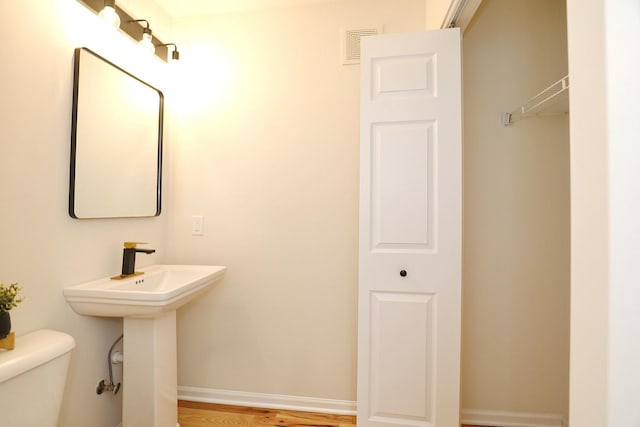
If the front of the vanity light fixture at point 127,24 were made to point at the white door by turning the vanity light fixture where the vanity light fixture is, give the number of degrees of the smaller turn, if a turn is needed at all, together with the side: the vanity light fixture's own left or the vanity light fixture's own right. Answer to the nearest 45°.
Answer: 0° — it already faces it

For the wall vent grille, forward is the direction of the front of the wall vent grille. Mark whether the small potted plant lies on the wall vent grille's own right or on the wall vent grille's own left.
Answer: on the wall vent grille's own right

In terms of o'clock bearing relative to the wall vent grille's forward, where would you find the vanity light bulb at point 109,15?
The vanity light bulb is roughly at 2 o'clock from the wall vent grille.

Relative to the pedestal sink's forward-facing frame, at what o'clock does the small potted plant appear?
The small potted plant is roughly at 3 o'clock from the pedestal sink.

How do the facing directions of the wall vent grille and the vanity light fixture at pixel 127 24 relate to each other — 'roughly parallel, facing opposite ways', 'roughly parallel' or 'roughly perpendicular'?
roughly perpendicular

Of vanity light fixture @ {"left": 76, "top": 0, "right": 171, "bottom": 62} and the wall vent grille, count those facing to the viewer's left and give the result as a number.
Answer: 0

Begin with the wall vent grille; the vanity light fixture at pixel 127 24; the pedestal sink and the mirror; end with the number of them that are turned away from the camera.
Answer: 0

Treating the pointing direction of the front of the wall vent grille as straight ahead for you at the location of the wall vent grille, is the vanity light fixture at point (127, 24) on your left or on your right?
on your right

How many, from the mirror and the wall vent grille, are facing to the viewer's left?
0

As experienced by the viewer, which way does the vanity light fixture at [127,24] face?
facing the viewer and to the right of the viewer

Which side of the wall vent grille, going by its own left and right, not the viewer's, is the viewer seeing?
front

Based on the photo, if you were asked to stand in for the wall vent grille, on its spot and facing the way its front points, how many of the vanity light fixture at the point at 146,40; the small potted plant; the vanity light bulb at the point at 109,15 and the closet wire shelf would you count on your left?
1

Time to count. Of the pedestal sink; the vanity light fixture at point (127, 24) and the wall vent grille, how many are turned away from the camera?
0

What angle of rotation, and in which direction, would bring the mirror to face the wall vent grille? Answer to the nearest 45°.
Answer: approximately 45° to its left
